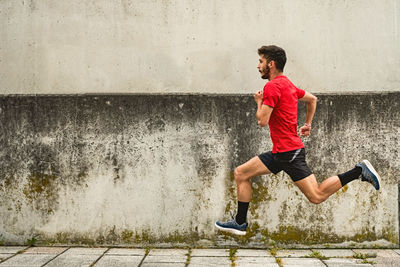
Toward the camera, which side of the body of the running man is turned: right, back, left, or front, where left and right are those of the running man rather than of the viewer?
left

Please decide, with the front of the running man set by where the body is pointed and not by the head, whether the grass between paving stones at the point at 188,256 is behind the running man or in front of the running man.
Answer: in front

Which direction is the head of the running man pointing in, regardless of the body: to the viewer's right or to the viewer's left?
to the viewer's left
